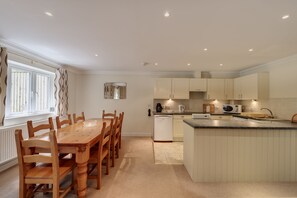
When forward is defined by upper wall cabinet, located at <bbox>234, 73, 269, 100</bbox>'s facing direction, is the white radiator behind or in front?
in front

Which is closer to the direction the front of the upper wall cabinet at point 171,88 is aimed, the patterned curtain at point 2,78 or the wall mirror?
the patterned curtain

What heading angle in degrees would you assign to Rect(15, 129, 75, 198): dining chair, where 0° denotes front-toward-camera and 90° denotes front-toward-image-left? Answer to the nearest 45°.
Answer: approximately 225°

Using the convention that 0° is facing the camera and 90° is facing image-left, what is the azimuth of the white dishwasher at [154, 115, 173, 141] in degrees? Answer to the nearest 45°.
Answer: approximately 0°

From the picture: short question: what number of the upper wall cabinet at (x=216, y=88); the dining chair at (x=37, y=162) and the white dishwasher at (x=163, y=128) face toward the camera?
2

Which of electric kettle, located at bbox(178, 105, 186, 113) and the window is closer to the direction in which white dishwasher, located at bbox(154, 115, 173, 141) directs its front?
the window

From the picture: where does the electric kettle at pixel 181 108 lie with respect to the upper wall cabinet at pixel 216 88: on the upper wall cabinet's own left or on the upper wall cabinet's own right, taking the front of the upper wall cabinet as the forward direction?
on the upper wall cabinet's own right

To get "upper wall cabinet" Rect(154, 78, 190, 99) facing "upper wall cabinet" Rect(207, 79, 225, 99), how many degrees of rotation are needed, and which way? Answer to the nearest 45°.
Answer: approximately 90° to its left
